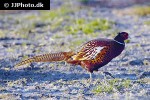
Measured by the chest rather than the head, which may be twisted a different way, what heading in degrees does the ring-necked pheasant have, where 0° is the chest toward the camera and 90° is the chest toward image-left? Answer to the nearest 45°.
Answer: approximately 270°
